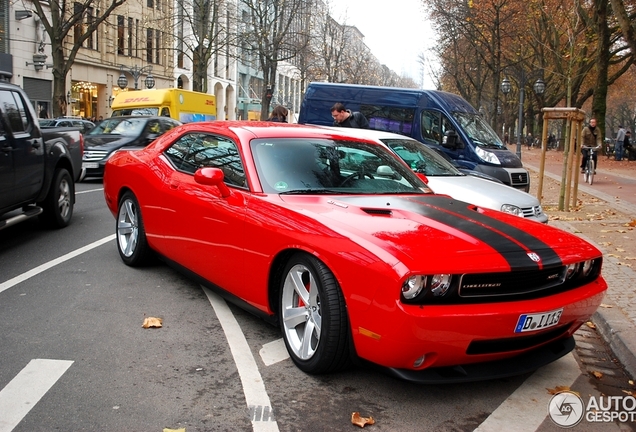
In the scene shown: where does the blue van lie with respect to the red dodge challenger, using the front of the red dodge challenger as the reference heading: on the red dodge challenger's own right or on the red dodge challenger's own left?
on the red dodge challenger's own left

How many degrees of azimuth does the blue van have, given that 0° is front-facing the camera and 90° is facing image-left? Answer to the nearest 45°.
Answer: approximately 315°

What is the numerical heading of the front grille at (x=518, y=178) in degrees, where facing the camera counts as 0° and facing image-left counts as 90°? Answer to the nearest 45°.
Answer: approximately 315°

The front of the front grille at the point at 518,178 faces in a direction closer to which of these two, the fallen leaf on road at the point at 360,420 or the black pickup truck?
the fallen leaf on road

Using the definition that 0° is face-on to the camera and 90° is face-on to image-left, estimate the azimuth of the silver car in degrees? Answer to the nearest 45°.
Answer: approximately 315°

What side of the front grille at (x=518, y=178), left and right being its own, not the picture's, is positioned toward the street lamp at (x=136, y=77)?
back

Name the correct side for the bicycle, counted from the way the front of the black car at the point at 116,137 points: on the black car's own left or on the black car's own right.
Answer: on the black car's own left

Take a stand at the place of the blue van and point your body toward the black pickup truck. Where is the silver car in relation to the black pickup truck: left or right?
left

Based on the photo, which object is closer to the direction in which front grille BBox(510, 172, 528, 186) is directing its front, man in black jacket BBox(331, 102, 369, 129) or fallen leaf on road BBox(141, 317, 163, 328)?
the fallen leaf on road

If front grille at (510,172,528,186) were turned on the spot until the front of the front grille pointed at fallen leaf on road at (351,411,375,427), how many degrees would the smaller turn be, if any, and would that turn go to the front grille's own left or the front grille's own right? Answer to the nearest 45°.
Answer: approximately 45° to the front grille's own right
